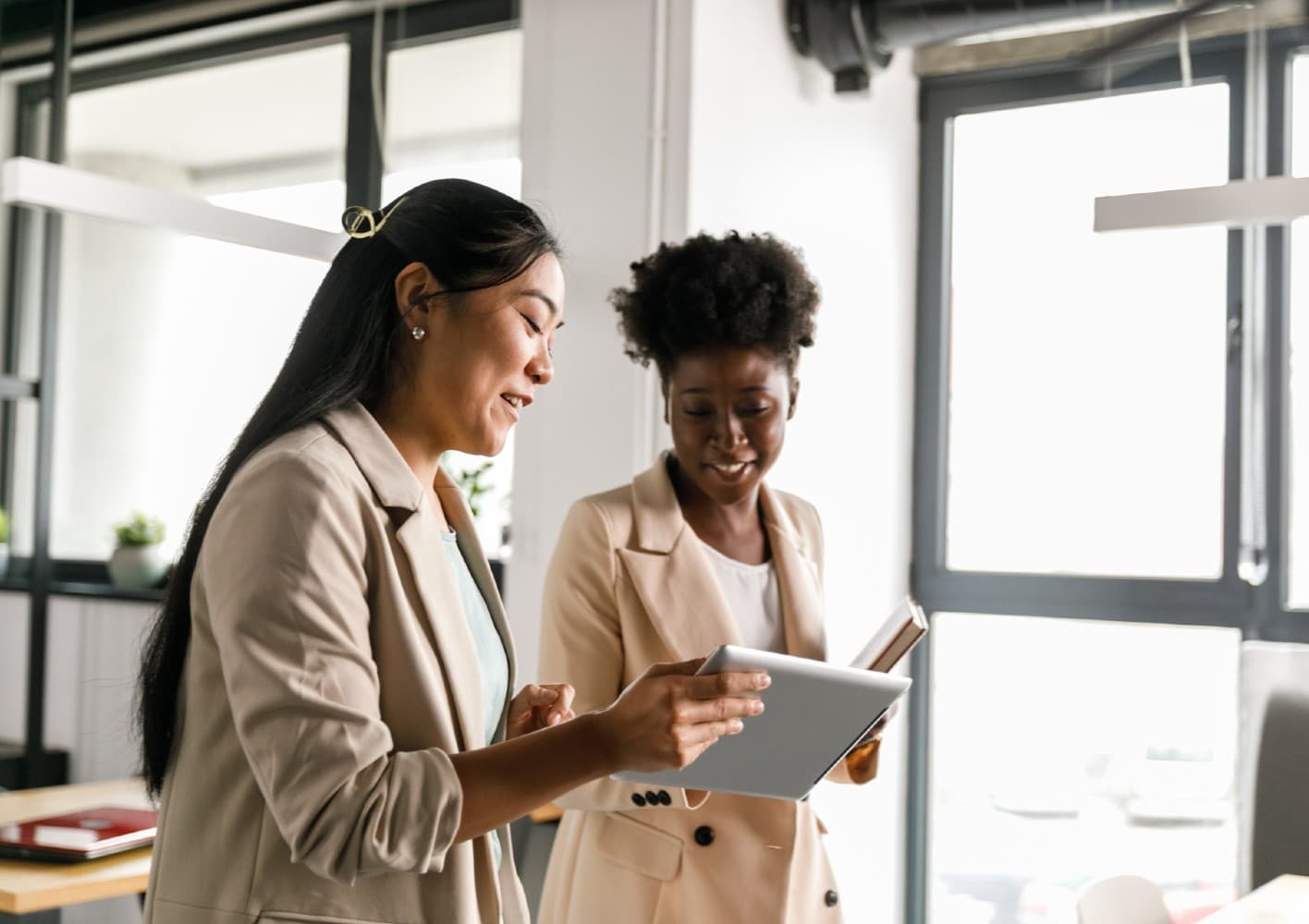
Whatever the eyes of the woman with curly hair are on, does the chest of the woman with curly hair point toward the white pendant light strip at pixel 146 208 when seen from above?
no

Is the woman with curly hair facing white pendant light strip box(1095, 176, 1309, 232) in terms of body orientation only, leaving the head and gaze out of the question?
no

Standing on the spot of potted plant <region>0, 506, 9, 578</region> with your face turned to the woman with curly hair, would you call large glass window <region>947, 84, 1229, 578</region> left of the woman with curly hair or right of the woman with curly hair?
left

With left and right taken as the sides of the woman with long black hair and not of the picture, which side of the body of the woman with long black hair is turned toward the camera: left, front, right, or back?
right

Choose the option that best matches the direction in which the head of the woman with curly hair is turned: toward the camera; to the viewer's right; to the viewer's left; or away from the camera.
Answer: toward the camera

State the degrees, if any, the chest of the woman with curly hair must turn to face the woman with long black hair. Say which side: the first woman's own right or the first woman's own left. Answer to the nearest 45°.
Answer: approximately 45° to the first woman's own right

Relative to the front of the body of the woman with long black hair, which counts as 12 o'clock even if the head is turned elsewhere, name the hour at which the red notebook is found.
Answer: The red notebook is roughly at 8 o'clock from the woman with long black hair.

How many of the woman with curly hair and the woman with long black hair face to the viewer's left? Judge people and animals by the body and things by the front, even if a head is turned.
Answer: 0

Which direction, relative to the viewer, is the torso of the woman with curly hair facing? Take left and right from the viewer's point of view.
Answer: facing the viewer and to the right of the viewer

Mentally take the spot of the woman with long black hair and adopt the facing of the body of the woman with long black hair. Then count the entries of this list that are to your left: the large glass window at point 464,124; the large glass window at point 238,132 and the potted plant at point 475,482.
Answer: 3

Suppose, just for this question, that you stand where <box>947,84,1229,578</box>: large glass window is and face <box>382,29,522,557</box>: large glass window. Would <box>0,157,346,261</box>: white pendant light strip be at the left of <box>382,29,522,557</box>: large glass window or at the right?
left

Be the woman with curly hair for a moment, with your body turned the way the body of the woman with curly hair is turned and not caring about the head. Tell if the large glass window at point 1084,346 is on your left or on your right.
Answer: on your left

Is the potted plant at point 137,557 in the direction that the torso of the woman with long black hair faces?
no

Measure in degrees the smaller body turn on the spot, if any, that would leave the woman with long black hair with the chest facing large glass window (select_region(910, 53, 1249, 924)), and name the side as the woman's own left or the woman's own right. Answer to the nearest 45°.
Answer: approximately 45° to the woman's own left
